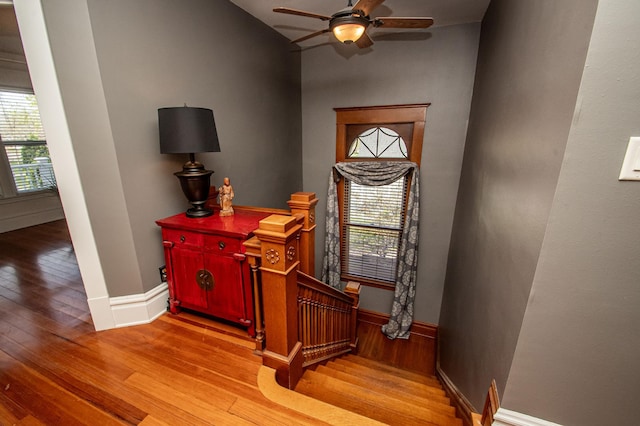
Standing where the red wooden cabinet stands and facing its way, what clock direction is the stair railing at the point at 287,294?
The stair railing is roughly at 9 o'clock from the red wooden cabinet.

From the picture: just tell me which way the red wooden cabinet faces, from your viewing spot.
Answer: facing the viewer and to the left of the viewer

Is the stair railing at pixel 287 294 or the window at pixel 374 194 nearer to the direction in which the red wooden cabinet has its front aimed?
the stair railing

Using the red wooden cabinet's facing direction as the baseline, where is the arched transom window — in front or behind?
behind

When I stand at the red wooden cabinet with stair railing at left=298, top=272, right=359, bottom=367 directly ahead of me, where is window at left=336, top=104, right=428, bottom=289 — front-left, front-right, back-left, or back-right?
front-left

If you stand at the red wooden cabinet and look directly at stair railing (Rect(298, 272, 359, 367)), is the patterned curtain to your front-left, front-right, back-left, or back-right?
front-left

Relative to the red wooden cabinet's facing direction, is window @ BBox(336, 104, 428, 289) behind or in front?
behind
